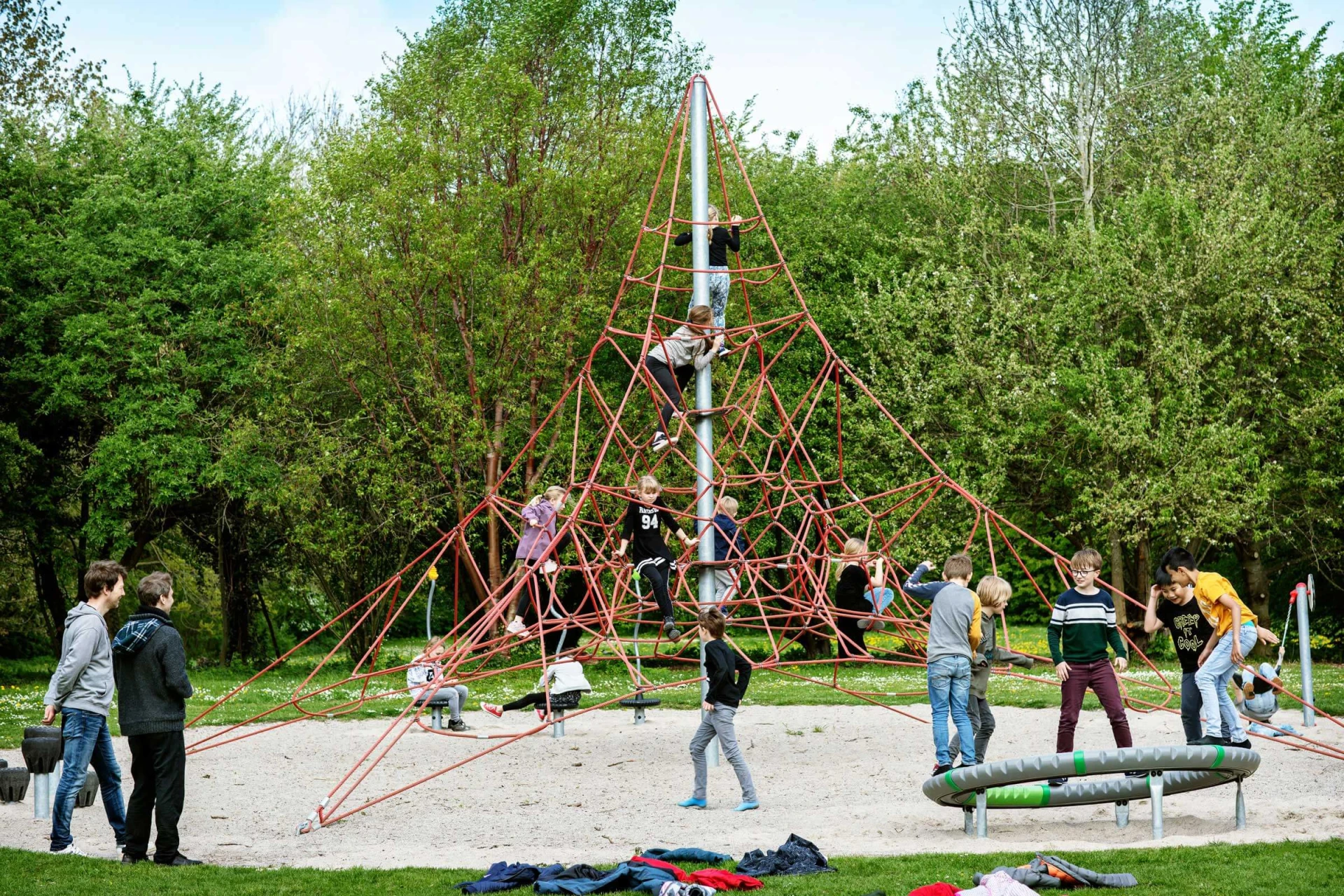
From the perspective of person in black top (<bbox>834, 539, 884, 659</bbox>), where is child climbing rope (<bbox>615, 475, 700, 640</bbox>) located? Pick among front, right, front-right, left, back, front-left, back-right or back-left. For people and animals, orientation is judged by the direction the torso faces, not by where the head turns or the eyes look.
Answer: back

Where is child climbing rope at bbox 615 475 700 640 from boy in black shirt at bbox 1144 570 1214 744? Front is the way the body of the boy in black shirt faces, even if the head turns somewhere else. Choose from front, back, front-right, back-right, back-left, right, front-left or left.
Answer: right

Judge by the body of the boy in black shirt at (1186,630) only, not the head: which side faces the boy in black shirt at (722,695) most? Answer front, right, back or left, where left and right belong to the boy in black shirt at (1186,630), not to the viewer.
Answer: right

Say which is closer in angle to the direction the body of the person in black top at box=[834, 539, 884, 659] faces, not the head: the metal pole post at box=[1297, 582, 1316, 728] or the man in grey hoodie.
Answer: the metal pole post

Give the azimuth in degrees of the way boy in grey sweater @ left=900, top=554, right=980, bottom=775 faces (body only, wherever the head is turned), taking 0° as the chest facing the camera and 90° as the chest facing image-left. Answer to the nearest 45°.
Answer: approximately 180°

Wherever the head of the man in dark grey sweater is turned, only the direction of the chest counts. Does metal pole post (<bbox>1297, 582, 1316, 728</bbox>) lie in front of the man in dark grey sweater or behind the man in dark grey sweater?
in front

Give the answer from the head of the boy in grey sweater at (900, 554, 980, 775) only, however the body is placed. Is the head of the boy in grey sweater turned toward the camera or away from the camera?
away from the camera

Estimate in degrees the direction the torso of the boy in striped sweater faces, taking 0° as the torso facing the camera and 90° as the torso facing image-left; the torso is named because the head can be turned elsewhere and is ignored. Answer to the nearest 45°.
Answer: approximately 0°
